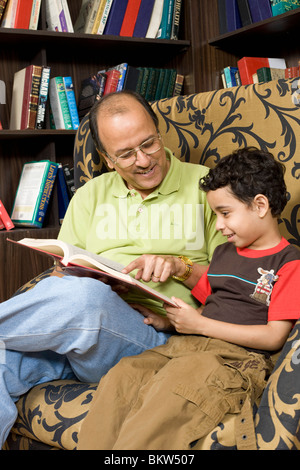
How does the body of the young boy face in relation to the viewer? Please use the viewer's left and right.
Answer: facing the viewer and to the left of the viewer

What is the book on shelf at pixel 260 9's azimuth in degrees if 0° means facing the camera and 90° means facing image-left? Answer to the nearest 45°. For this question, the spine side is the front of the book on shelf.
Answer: approximately 0°

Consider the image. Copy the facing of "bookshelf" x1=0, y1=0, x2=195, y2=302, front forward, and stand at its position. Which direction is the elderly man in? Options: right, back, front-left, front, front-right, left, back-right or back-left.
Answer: front

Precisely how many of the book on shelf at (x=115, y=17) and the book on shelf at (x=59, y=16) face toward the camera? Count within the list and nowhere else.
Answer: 2

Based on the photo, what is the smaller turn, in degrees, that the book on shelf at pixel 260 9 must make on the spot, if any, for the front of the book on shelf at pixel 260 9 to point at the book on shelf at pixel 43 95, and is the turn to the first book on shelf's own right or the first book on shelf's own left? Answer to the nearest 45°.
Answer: approximately 90° to the first book on shelf's own right

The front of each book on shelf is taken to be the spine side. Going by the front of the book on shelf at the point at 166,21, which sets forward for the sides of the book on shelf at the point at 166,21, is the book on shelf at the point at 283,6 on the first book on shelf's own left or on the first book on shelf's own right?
on the first book on shelf's own left

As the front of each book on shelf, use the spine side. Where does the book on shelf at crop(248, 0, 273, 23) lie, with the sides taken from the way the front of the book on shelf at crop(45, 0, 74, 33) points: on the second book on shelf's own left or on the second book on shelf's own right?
on the second book on shelf's own left

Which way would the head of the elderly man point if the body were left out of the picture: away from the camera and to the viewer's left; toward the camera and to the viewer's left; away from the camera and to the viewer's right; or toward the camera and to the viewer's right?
toward the camera and to the viewer's right
